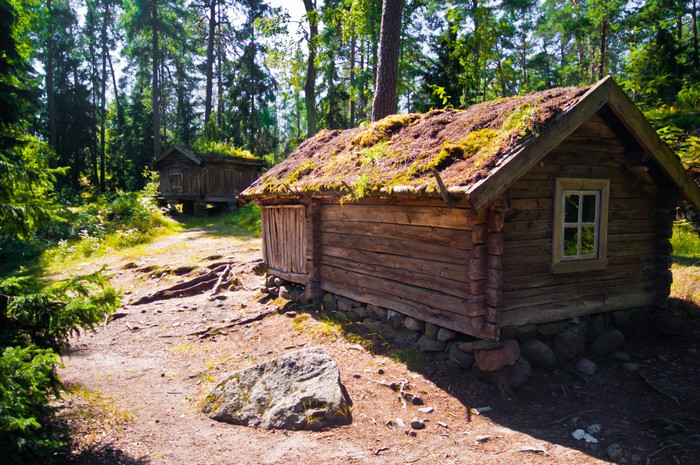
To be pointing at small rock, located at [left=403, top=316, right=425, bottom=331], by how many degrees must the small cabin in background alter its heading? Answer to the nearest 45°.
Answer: approximately 45° to its left

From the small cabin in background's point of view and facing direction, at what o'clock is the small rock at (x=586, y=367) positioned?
The small rock is roughly at 10 o'clock from the small cabin in background.

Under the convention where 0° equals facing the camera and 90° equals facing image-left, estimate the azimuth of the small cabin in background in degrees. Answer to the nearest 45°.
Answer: approximately 45°

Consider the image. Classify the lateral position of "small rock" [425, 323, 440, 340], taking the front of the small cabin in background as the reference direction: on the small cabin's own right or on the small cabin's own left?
on the small cabin's own left

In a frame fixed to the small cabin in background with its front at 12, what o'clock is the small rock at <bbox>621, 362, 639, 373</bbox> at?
The small rock is roughly at 10 o'clock from the small cabin in background.

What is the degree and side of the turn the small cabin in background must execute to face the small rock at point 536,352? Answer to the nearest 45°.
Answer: approximately 45° to its left

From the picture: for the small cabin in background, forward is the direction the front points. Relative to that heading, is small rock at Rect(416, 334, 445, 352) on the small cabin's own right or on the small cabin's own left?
on the small cabin's own left

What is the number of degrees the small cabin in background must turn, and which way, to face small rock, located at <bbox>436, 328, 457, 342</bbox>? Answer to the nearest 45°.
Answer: approximately 45° to its left

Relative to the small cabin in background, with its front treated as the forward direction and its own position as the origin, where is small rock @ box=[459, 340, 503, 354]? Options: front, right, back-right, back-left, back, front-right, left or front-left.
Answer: front-left

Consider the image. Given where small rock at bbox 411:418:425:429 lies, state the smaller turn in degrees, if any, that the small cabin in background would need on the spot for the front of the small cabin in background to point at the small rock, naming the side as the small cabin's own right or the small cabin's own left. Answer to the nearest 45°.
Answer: approximately 45° to the small cabin's own left

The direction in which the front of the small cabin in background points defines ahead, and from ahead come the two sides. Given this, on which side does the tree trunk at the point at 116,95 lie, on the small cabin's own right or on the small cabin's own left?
on the small cabin's own right

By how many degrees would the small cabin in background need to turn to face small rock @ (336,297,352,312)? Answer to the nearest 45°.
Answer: approximately 45° to its left
